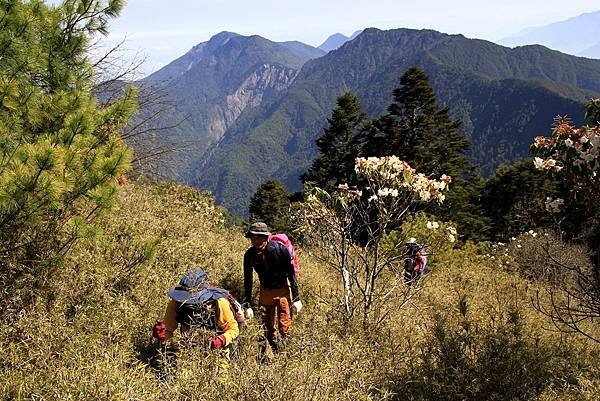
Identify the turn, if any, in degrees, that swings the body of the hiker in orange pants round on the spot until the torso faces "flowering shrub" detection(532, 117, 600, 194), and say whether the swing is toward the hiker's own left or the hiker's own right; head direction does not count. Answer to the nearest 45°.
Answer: approximately 90° to the hiker's own left

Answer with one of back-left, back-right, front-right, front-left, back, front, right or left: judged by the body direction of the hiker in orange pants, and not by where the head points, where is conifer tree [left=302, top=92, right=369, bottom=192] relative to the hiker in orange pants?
back-right

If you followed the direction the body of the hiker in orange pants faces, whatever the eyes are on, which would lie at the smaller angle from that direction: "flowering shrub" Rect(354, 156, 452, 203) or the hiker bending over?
the hiker bending over

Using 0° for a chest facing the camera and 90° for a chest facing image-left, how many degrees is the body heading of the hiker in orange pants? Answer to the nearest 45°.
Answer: approximately 45°

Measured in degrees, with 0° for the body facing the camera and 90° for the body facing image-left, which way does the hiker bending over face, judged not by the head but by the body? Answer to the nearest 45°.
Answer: approximately 45°

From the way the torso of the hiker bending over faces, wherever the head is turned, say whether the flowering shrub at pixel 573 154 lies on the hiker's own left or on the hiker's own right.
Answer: on the hiker's own left

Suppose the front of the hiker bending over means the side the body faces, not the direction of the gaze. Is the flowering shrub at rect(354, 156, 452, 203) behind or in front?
behind

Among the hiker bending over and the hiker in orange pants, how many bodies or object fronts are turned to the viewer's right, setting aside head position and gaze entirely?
0

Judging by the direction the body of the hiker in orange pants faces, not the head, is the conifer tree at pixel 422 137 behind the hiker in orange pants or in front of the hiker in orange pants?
behind

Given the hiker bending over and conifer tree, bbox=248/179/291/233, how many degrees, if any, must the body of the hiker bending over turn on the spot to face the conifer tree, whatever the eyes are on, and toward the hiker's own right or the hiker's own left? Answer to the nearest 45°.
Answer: approximately 135° to the hiker's own right
